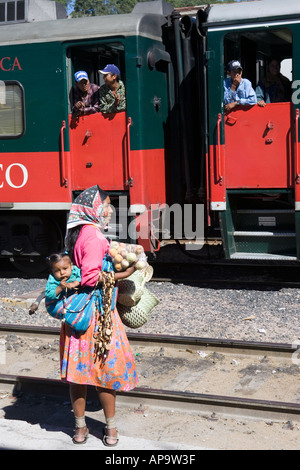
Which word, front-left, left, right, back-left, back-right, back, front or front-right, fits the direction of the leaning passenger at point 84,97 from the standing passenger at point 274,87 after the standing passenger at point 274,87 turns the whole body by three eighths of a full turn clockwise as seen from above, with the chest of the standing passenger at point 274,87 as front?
front-left

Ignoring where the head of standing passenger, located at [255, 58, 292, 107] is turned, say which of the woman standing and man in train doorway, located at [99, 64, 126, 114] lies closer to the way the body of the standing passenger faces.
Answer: the woman standing

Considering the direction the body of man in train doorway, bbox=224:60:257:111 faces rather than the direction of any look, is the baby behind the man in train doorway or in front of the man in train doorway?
in front

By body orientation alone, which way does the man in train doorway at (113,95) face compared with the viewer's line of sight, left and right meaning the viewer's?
facing the viewer and to the left of the viewer

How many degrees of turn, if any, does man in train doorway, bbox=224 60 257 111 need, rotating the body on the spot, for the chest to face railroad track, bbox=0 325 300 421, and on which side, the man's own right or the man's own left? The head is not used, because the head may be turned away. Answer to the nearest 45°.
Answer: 0° — they already face it

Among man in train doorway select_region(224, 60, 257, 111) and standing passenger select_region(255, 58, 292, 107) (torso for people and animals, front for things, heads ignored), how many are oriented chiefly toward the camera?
2

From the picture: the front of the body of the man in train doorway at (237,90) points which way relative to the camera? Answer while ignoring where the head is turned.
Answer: toward the camera

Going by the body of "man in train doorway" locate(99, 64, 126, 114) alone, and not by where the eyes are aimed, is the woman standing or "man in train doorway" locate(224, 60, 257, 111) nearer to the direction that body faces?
the woman standing

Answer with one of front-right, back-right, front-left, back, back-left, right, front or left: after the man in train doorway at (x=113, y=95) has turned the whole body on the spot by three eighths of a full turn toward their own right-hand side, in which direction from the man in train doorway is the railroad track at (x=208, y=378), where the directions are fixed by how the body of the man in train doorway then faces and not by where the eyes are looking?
back

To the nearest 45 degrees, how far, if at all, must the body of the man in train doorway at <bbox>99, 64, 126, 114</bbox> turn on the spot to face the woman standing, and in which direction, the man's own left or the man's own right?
approximately 45° to the man's own left

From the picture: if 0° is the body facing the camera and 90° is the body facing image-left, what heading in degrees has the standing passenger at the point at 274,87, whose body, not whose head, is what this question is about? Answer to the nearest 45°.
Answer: approximately 0°

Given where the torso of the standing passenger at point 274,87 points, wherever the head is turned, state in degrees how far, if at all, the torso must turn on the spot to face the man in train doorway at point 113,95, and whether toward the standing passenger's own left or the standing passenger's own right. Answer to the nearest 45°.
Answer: approximately 90° to the standing passenger's own right
